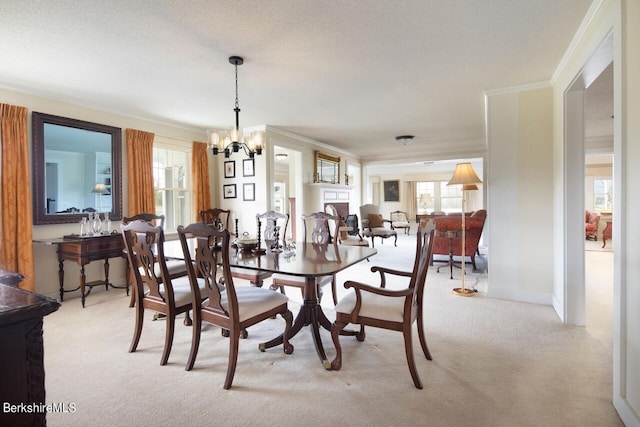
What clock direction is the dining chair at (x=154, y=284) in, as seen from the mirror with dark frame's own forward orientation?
The dining chair is roughly at 1 o'clock from the mirror with dark frame.

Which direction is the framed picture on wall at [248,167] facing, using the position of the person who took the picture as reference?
facing the viewer

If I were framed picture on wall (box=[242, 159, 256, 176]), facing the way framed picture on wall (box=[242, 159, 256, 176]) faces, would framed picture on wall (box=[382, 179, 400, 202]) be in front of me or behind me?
behind

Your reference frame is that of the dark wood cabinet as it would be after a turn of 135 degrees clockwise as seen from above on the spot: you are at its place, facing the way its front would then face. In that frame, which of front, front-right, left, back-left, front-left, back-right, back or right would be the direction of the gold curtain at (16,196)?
right

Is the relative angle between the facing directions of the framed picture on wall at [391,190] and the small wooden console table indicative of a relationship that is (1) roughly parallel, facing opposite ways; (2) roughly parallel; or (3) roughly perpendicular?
roughly perpendicular

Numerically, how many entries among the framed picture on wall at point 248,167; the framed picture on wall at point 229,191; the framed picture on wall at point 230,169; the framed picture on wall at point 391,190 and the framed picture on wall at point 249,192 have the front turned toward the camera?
5

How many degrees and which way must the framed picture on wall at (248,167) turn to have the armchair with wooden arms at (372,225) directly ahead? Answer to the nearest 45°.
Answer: approximately 135° to its left

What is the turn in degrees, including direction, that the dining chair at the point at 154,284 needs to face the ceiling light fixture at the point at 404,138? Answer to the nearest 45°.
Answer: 0° — it already faces it

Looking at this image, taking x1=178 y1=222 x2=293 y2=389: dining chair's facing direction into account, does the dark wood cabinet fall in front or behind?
behind

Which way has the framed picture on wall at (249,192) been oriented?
toward the camera

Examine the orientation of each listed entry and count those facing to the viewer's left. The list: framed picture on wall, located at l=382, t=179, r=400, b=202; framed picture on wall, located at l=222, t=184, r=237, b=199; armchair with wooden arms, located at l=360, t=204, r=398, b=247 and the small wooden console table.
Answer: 0

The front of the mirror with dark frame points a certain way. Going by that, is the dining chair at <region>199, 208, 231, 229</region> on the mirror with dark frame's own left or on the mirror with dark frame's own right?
on the mirror with dark frame's own left

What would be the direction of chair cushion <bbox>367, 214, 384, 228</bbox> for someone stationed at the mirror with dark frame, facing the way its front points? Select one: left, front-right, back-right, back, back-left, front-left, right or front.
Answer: front-left

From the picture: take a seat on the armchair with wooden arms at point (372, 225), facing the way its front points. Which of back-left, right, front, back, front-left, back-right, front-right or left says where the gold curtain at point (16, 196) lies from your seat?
right

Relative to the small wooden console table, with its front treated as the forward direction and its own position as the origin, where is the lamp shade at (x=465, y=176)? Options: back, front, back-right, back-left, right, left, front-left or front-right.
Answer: front

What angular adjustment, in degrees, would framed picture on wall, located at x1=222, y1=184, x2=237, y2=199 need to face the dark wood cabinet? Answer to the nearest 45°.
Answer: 0° — it already faces it

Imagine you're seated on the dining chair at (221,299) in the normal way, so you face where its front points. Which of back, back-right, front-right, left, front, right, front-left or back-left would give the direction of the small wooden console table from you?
left

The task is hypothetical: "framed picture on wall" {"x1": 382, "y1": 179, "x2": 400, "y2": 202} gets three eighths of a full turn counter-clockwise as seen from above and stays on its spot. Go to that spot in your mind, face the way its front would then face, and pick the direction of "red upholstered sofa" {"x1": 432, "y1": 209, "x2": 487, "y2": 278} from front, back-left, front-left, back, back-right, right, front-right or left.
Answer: back-right

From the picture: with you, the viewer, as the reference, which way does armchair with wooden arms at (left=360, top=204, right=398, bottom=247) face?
facing the viewer and to the right of the viewer

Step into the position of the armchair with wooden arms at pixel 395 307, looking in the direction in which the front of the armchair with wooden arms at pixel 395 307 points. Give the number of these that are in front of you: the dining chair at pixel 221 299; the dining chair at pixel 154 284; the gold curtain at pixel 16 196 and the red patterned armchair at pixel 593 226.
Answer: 3

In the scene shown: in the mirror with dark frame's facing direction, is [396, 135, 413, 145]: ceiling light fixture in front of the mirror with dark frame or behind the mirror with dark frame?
in front

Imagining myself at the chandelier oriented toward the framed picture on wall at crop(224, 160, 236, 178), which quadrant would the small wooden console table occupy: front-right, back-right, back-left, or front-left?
front-left

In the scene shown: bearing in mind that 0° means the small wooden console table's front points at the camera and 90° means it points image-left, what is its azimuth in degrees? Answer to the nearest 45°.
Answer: approximately 315°

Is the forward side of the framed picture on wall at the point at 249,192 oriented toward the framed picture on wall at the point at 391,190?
no
